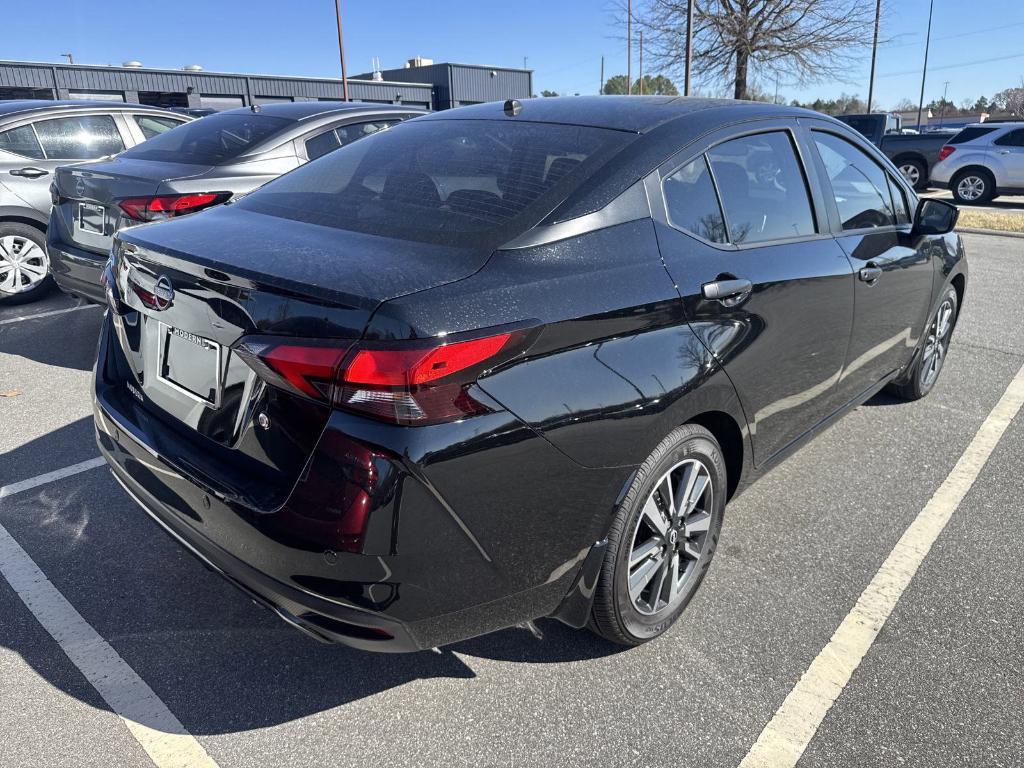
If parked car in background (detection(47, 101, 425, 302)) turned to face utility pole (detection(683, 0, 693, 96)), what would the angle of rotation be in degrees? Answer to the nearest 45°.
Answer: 0° — it already faces it

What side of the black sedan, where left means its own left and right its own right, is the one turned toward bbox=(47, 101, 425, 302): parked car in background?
left

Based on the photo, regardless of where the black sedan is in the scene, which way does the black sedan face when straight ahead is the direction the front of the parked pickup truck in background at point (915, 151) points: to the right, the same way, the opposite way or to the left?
to the right

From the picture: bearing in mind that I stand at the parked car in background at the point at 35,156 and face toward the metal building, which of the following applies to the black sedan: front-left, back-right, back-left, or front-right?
back-right

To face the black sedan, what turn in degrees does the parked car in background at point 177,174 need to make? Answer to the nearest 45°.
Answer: approximately 135° to its right

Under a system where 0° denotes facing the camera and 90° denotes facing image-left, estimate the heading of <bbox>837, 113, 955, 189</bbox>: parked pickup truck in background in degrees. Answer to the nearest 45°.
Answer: approximately 135°

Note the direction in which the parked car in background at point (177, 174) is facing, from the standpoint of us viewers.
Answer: facing away from the viewer and to the right of the viewer

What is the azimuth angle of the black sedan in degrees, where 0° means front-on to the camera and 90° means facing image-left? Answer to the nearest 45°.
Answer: approximately 225°

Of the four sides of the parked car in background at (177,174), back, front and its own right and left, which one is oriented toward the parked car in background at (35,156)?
left

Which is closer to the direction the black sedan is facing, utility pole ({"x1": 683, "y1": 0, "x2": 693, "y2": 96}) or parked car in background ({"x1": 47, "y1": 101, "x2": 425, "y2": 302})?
the utility pole
